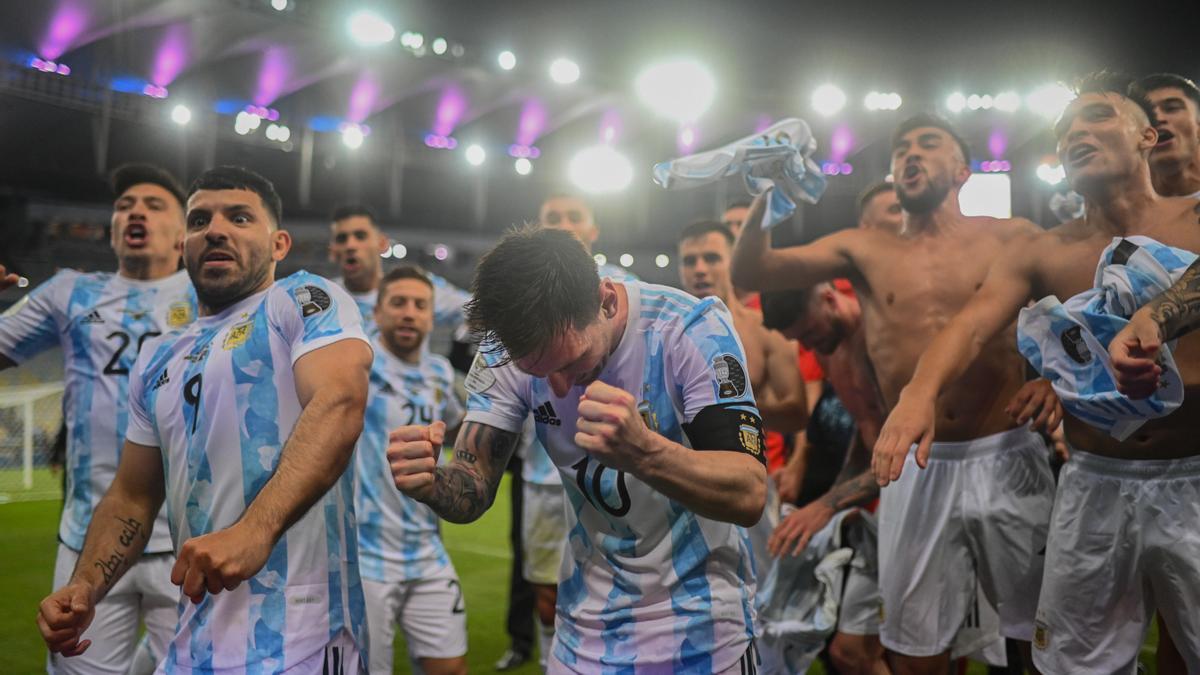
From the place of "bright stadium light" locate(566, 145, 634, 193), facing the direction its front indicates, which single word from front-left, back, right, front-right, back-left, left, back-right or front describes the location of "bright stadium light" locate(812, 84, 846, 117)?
front-left

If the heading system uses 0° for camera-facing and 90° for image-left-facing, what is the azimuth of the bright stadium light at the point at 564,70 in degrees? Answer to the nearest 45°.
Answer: approximately 0°

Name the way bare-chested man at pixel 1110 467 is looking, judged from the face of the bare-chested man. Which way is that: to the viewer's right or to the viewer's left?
to the viewer's left

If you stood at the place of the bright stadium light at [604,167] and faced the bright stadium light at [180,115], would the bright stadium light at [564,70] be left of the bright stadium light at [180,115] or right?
left

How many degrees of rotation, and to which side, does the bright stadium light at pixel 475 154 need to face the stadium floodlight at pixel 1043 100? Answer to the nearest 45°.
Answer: approximately 45° to its left

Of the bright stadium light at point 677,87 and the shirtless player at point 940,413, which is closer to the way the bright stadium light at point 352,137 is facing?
the shirtless player

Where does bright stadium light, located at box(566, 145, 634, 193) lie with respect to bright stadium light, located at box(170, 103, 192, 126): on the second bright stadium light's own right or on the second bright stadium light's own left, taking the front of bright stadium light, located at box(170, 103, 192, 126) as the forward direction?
on the second bright stadium light's own left

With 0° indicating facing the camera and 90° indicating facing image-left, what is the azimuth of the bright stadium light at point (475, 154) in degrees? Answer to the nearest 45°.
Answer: approximately 0°

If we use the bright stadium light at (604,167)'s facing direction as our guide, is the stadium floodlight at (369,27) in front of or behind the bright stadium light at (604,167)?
in front
